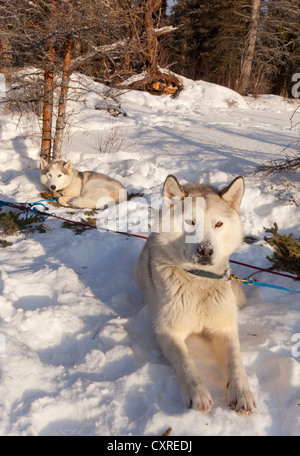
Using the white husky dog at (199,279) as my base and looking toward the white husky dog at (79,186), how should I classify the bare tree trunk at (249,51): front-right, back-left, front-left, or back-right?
front-right

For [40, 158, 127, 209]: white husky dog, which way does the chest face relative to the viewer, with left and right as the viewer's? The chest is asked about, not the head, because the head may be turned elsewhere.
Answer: facing the viewer and to the left of the viewer

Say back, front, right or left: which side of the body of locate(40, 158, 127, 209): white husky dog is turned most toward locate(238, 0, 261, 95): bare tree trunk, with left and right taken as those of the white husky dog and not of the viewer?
back

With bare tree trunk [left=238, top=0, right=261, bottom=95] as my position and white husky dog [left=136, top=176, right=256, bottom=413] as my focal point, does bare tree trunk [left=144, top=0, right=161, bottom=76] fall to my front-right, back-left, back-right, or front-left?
front-right
